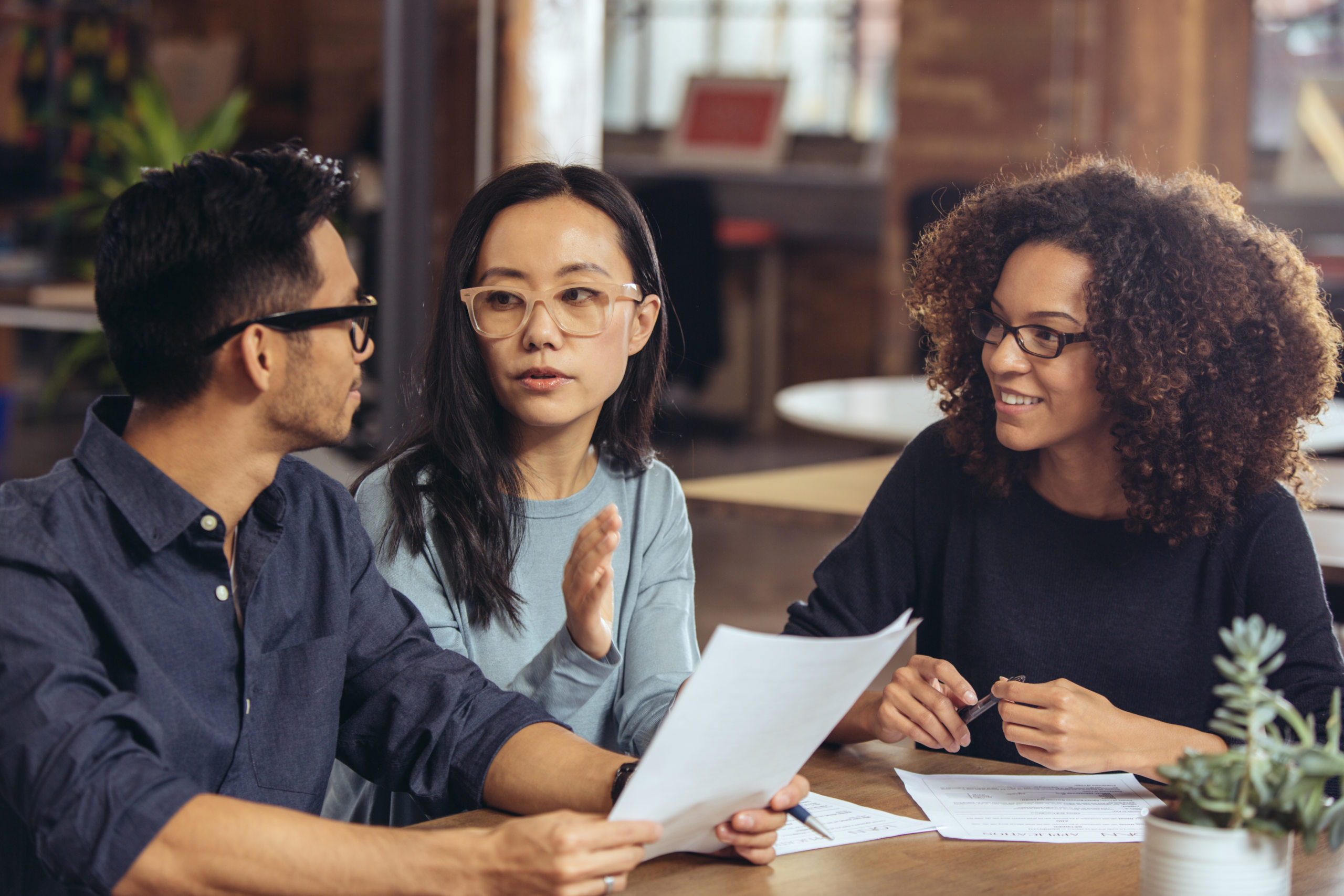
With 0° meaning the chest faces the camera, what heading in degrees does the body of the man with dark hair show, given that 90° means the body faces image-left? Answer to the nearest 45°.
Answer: approximately 315°

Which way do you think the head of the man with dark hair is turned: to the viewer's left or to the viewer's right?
to the viewer's right

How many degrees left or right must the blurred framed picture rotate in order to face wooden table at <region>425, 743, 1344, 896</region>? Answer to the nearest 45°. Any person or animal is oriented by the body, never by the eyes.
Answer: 0° — it already faces it

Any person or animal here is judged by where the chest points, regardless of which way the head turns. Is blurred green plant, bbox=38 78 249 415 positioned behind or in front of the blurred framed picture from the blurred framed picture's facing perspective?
in front

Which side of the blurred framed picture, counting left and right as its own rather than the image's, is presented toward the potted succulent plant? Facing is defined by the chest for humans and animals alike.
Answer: front

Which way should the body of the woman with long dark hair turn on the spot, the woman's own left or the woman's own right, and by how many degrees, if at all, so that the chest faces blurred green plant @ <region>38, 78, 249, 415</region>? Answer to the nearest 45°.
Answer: approximately 180°

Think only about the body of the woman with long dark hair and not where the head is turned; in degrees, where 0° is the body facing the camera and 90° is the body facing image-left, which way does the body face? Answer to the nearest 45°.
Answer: approximately 0°

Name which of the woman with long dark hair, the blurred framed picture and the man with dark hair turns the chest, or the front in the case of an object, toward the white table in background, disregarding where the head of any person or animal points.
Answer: the blurred framed picture

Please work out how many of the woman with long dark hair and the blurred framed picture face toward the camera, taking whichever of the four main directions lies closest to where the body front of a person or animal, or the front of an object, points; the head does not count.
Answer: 2

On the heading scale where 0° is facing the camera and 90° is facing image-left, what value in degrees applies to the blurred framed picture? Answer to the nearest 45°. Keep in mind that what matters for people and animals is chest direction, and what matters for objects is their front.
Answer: approximately 0°
